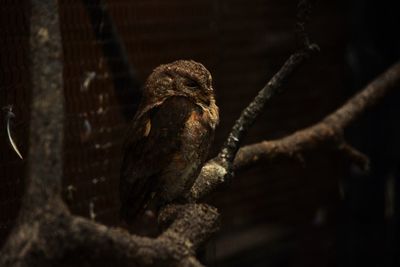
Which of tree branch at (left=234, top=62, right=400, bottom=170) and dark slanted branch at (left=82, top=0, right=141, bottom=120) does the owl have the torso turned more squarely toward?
the tree branch

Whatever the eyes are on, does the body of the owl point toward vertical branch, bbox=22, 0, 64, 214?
no

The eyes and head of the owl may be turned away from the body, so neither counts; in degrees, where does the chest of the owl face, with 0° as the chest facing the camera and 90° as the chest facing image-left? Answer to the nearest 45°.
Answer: approximately 315°

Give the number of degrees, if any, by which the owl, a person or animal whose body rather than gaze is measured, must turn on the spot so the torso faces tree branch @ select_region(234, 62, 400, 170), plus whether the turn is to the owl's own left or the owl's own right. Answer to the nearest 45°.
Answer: approximately 90° to the owl's own left

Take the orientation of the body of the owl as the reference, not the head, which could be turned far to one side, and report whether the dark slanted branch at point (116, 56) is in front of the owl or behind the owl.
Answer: behind
